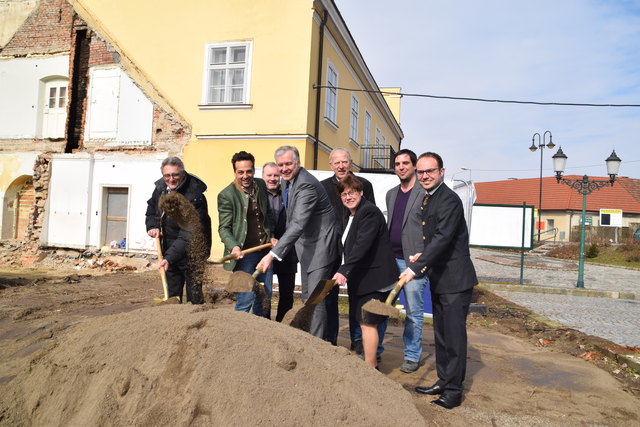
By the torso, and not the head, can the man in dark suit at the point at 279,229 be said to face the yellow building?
no

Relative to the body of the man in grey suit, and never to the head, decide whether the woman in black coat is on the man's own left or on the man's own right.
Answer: on the man's own left

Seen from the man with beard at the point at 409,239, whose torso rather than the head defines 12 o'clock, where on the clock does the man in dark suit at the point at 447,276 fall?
The man in dark suit is roughly at 10 o'clock from the man with beard.

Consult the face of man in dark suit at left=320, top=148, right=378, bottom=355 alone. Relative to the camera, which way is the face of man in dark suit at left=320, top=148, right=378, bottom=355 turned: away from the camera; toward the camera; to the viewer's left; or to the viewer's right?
toward the camera

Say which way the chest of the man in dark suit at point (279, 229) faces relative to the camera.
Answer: toward the camera

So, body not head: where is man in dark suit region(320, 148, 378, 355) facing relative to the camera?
toward the camera

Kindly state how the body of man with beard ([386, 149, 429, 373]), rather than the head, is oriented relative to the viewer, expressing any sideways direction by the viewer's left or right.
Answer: facing the viewer and to the left of the viewer

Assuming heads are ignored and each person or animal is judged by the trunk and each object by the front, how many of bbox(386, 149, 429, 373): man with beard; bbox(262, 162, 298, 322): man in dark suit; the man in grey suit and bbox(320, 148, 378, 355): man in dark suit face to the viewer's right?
0

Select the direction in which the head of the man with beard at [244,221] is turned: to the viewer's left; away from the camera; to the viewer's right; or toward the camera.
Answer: toward the camera

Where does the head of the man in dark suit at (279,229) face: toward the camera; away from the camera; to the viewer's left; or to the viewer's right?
toward the camera

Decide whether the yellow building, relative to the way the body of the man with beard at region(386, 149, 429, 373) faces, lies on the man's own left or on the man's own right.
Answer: on the man's own right

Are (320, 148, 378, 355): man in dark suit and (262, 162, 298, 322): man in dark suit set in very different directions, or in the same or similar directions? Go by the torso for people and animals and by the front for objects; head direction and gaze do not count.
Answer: same or similar directions

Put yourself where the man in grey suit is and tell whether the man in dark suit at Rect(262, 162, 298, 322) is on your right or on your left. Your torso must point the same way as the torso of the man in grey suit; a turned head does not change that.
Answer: on your right
